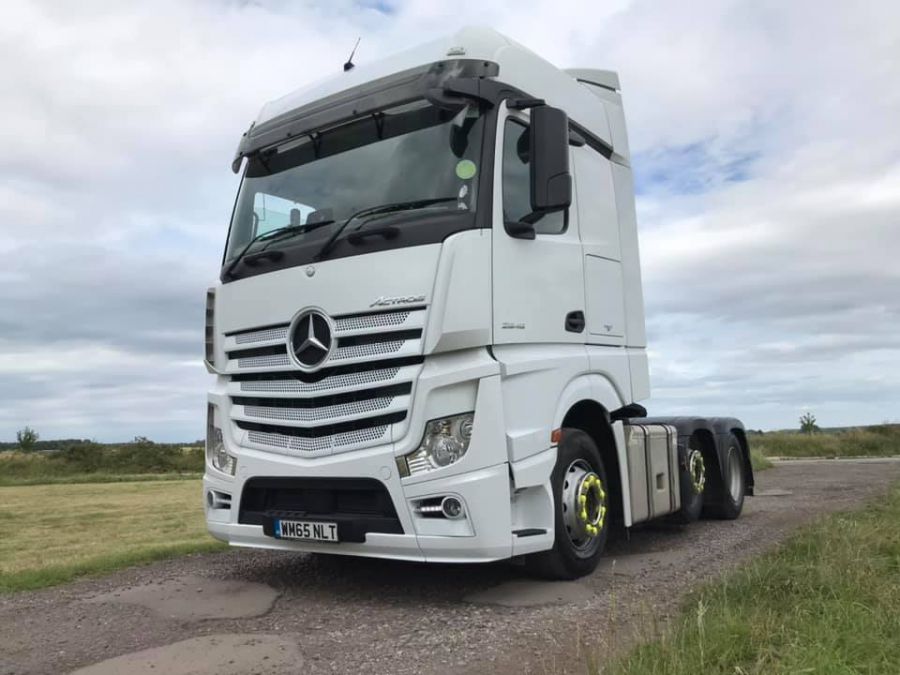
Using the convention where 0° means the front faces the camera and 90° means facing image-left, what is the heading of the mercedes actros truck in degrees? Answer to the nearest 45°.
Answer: approximately 45°
